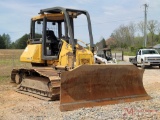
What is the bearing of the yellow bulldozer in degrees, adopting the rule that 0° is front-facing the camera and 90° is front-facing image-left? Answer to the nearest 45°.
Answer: approximately 315°
